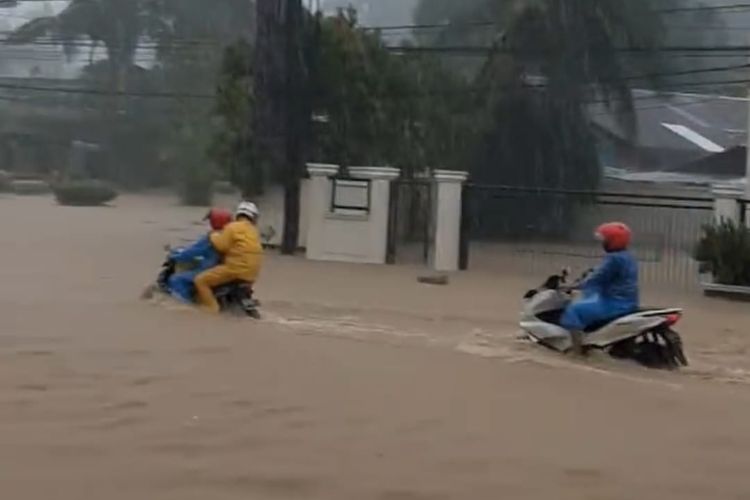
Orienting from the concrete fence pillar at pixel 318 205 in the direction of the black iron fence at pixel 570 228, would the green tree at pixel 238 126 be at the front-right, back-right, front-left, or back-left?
back-left

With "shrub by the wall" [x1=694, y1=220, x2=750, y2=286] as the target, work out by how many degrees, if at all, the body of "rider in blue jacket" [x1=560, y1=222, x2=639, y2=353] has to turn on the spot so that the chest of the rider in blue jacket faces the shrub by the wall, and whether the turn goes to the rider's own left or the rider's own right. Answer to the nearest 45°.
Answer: approximately 90° to the rider's own right

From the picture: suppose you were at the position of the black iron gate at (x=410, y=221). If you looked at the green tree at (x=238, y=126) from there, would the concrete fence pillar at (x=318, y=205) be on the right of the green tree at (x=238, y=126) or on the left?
left

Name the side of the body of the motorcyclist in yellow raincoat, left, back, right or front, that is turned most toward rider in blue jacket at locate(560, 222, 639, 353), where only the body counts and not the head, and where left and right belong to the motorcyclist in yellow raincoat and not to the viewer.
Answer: back

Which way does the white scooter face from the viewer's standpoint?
to the viewer's left

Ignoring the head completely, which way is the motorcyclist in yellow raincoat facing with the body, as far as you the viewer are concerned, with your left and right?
facing away from the viewer and to the left of the viewer

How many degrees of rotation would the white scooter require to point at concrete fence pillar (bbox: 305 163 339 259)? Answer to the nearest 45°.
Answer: approximately 90° to its right

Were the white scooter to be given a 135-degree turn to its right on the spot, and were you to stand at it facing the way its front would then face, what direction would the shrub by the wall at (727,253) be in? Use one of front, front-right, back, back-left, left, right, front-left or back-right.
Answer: front-left

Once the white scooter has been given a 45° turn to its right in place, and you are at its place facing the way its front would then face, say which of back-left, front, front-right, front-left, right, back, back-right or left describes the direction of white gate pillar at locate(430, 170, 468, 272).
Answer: front-right

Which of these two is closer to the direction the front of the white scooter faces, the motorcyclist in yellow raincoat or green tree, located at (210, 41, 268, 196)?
the motorcyclist in yellow raincoat

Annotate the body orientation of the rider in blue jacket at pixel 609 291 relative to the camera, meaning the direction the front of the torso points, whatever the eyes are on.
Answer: to the viewer's left
